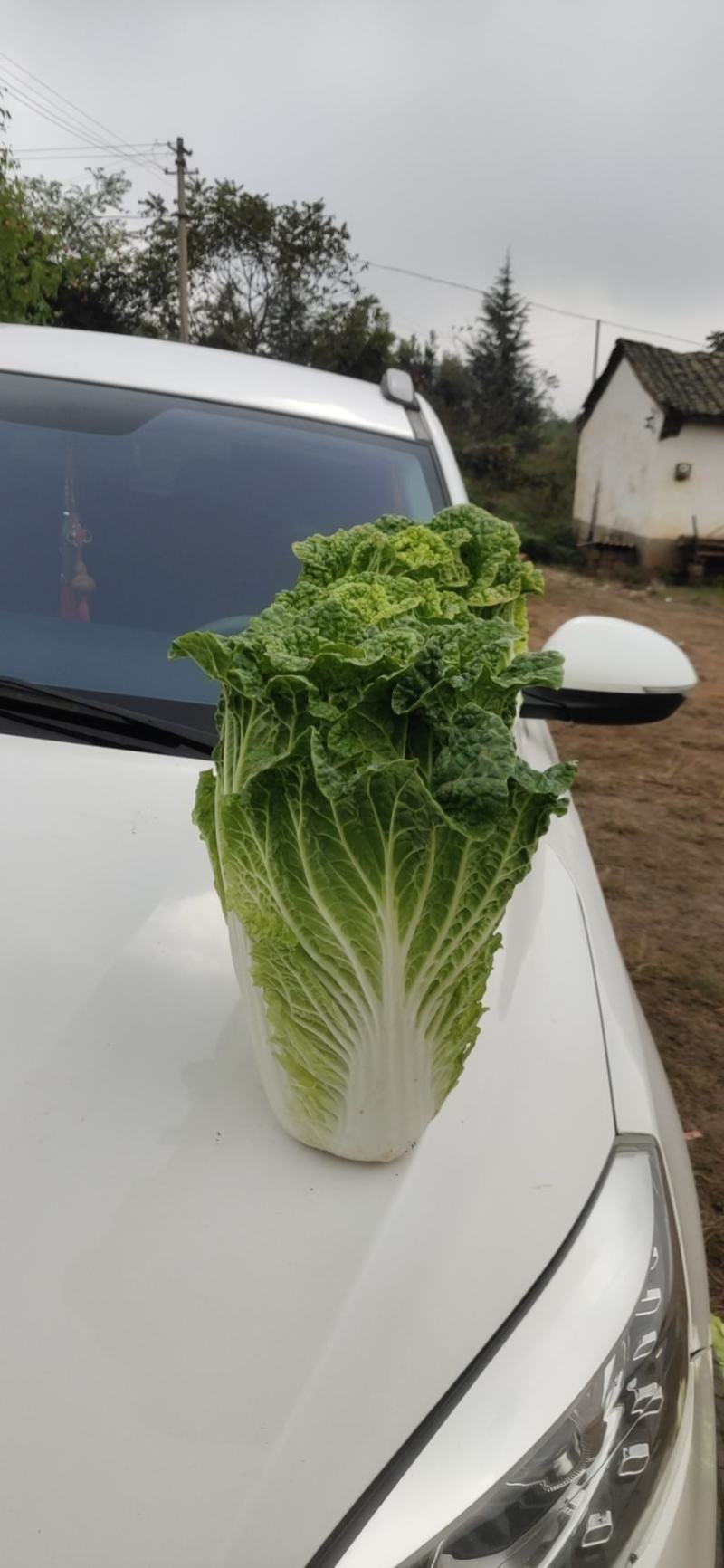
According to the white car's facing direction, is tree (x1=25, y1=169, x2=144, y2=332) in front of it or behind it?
behind

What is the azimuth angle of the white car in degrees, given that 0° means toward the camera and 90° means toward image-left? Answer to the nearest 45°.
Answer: approximately 0°

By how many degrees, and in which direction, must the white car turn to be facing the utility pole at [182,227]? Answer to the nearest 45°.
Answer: approximately 180°

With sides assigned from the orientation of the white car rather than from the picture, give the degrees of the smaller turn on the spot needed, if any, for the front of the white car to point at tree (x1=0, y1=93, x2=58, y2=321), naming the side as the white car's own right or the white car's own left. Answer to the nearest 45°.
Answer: approximately 180°
